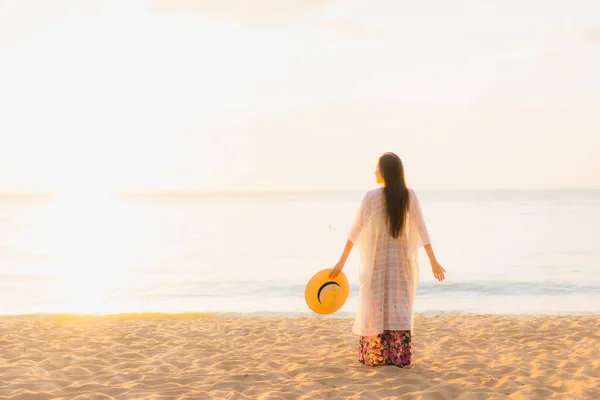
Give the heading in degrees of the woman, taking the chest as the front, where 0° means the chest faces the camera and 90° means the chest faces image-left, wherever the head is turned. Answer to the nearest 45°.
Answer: approximately 180°

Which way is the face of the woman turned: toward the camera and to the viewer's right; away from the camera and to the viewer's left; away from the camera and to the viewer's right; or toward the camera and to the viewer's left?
away from the camera and to the viewer's left
